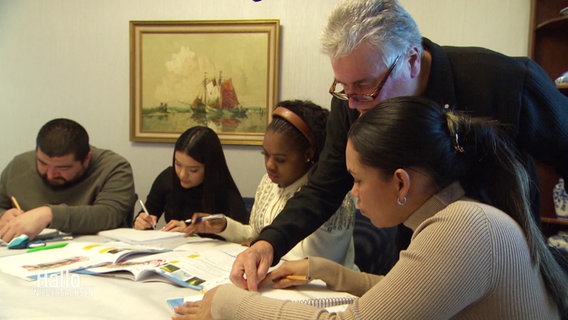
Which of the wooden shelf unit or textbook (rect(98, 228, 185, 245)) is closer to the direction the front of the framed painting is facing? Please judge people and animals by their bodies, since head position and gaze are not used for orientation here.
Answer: the textbook

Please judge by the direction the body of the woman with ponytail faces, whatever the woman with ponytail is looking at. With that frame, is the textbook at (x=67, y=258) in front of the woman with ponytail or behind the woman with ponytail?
in front

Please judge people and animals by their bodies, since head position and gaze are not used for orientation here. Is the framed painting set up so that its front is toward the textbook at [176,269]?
yes

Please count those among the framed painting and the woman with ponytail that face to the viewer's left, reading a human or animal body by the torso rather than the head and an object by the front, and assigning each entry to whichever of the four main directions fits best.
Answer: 1

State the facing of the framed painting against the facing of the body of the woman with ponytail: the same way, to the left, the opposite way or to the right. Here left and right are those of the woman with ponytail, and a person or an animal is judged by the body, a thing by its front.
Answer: to the left

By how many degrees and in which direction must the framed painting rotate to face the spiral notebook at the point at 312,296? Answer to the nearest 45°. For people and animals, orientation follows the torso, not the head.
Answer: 0° — it already faces it

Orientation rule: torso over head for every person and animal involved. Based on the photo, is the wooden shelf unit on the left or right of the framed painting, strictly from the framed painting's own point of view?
on its left

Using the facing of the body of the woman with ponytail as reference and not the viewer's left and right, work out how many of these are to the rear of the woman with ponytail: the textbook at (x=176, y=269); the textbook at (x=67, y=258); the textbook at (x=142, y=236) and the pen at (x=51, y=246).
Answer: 0

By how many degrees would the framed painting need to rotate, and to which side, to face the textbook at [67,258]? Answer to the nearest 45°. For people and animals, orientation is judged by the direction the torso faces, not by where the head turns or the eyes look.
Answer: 0° — it already faces it

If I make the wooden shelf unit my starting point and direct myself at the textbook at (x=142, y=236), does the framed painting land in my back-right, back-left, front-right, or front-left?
front-right

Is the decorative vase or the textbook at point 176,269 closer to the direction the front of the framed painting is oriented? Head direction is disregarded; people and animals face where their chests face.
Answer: the textbook

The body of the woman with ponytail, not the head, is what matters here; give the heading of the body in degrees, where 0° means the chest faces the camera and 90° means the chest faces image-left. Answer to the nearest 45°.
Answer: approximately 90°

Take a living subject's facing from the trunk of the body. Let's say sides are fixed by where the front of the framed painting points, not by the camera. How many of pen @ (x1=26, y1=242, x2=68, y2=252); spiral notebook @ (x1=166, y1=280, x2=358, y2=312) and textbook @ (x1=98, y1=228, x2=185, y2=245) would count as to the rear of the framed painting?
0

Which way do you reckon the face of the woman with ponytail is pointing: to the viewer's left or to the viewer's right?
to the viewer's left

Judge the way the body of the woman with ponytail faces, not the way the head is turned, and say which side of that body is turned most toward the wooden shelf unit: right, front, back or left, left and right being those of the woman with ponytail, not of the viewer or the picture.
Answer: right

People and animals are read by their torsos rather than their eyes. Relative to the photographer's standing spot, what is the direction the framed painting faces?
facing the viewer

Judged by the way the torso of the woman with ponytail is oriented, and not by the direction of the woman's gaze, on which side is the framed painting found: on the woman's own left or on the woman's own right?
on the woman's own right

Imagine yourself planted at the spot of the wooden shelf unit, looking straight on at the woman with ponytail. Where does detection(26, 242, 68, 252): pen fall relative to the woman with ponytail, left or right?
right
